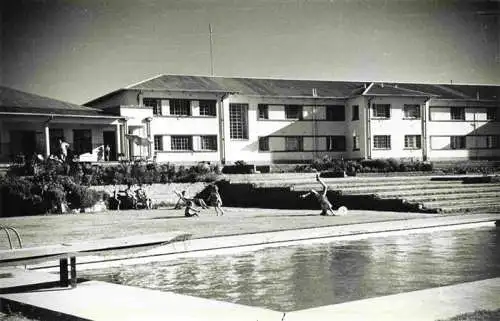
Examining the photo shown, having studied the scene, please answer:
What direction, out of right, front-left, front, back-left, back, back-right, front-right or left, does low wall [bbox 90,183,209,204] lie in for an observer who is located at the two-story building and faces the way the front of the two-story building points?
front

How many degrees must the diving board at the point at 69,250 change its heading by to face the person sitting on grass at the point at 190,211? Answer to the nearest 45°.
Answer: approximately 90° to its left

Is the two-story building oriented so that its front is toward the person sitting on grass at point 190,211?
yes

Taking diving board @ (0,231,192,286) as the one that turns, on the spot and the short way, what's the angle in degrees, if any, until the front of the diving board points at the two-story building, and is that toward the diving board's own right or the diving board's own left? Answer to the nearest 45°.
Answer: approximately 90° to the diving board's own left

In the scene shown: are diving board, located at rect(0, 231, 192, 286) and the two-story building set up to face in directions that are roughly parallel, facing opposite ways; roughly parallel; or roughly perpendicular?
roughly perpendicular

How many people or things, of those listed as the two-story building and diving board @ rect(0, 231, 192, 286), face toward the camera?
1

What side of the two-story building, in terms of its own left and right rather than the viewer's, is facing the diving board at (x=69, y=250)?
front

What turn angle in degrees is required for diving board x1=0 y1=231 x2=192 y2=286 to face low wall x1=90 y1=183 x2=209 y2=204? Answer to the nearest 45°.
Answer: approximately 90° to its left

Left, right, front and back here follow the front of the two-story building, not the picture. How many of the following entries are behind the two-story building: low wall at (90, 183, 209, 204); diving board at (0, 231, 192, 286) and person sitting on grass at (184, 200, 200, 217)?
0

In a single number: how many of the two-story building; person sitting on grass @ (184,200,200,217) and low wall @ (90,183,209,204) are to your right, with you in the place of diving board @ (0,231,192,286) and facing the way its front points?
0

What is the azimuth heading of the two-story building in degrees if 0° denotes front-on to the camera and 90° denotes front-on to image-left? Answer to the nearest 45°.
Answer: approximately 0°

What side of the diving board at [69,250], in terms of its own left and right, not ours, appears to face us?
right
